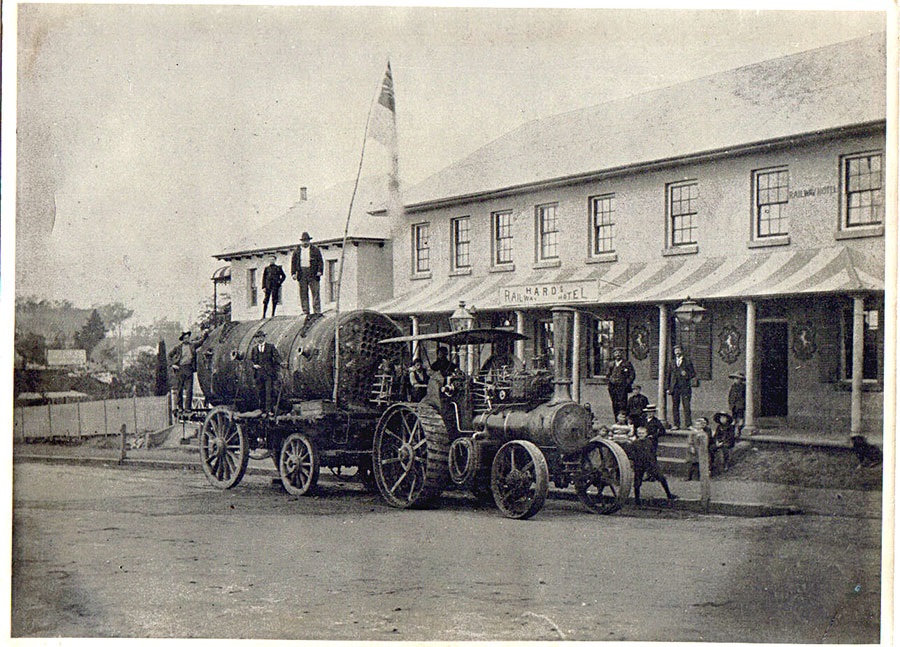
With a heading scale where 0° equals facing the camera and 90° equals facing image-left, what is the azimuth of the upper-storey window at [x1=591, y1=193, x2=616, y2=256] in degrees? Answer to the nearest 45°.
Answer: approximately 45°

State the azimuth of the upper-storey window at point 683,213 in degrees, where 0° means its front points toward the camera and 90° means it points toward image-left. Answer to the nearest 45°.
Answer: approximately 45°

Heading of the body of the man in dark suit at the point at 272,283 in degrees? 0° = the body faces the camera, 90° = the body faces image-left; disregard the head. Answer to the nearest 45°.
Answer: approximately 0°
